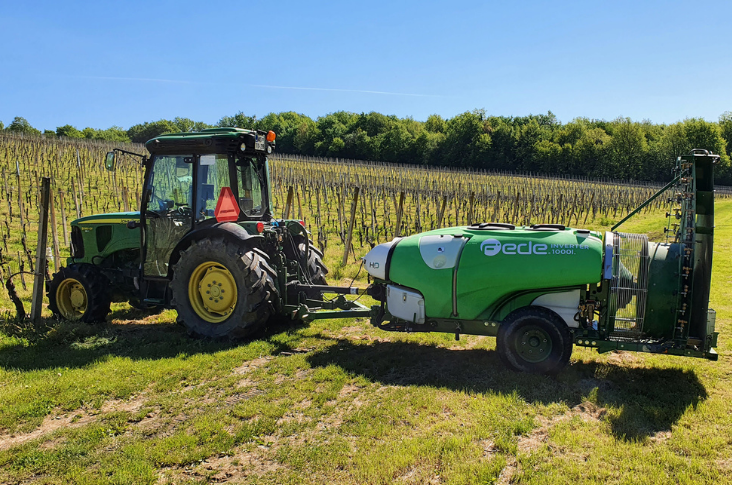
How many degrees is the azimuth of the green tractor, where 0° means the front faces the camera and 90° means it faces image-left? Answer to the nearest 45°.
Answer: approximately 135°

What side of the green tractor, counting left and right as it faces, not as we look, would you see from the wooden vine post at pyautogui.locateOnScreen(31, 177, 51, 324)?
front
